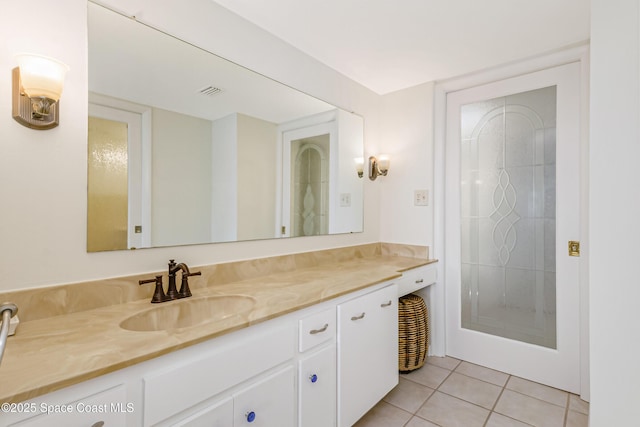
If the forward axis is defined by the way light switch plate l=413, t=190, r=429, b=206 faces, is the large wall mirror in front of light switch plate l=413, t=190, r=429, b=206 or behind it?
in front

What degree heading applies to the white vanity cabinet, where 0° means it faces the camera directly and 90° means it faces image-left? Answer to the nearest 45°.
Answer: approximately 315°

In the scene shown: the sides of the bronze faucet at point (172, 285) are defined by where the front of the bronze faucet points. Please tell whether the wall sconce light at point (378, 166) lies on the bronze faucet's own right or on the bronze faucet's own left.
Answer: on the bronze faucet's own left

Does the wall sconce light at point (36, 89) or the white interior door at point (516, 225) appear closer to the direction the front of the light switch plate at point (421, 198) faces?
the wall sconce light

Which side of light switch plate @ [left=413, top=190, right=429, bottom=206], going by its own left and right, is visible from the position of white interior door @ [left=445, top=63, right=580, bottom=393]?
left

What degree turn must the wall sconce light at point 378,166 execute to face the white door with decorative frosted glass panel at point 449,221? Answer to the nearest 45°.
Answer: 0° — it already faces it

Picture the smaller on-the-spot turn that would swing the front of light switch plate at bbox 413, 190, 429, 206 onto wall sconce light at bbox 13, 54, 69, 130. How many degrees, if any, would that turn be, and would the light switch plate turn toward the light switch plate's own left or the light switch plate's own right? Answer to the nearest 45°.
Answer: approximately 45° to the light switch plate's own right

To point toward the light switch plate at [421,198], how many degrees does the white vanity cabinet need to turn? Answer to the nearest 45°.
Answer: approximately 90° to its left

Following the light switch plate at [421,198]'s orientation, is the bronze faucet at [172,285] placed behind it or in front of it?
in front

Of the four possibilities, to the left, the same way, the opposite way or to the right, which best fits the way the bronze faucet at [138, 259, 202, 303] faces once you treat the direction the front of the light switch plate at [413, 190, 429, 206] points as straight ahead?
to the left

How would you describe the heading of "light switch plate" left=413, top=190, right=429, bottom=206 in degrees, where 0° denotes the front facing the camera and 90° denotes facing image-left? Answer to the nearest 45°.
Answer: approximately 0°
